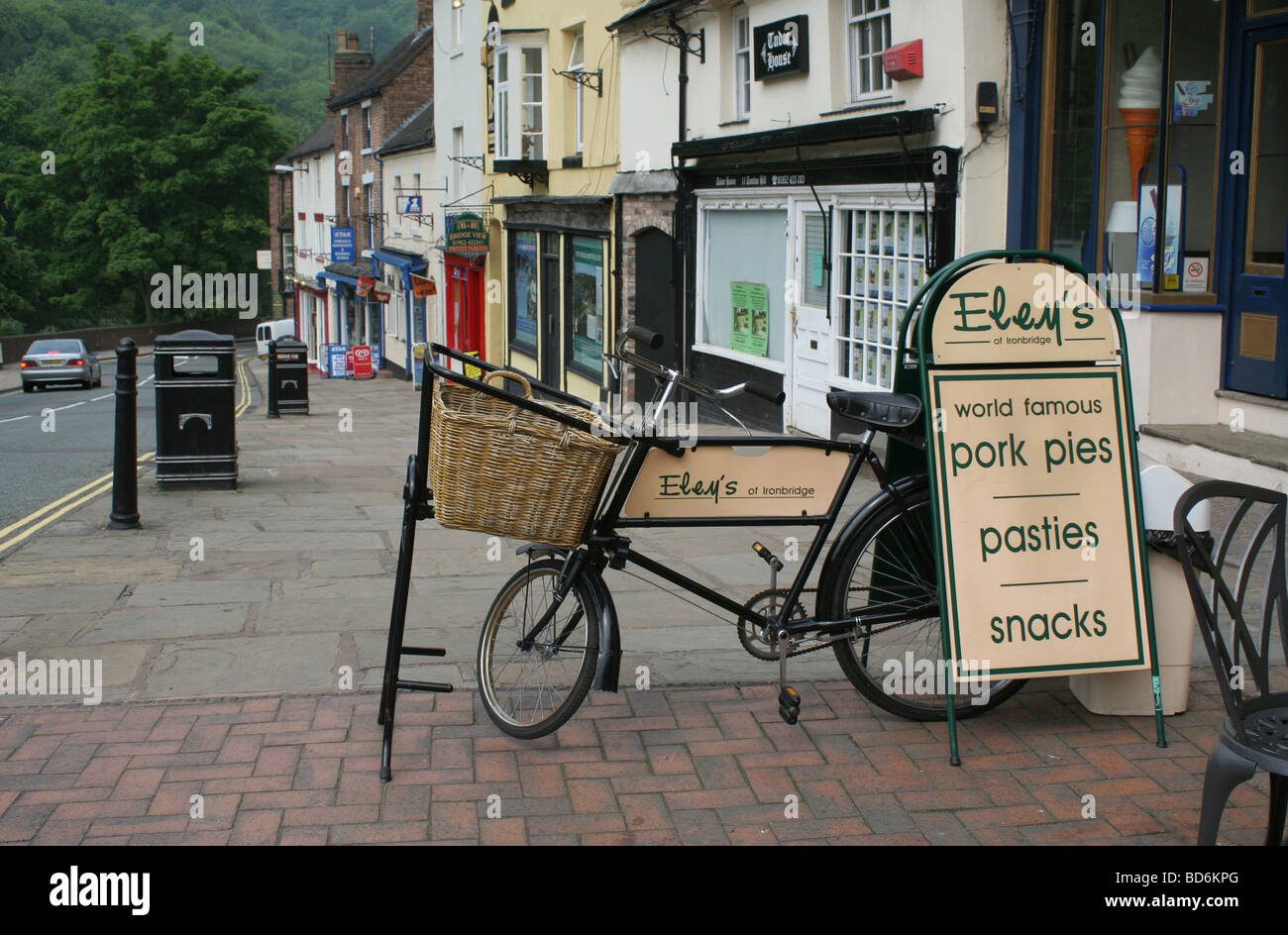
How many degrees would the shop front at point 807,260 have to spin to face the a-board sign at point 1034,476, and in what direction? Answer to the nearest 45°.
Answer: approximately 45° to its left

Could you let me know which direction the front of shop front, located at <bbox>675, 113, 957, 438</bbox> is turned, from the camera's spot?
facing the viewer and to the left of the viewer

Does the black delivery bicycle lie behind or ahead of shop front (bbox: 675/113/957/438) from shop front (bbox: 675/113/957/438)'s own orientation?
ahead

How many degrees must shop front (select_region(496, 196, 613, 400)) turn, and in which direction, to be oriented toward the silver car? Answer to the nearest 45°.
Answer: approximately 90° to its right

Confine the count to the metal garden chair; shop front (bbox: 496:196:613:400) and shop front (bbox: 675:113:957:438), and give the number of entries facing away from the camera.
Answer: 0

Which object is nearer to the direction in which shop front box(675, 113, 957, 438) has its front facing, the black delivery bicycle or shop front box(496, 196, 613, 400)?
the black delivery bicycle

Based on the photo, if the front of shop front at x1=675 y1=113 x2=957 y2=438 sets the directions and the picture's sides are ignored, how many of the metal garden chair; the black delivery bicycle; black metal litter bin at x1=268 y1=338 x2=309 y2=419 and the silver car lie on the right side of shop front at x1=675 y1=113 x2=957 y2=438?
2

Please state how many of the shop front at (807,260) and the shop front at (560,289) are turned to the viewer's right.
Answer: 0

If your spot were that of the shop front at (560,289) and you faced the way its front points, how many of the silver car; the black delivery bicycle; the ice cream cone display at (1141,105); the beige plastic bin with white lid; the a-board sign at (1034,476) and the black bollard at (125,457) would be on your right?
1

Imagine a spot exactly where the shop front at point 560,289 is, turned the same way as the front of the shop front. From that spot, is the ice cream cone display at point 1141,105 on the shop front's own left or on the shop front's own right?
on the shop front's own left

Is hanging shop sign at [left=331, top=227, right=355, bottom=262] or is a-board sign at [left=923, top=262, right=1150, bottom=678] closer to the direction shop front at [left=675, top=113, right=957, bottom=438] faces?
the a-board sign

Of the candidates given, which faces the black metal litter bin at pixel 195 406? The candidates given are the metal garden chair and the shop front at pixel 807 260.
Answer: the shop front

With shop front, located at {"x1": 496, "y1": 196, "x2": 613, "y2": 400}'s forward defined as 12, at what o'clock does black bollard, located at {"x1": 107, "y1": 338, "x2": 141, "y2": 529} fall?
The black bollard is roughly at 11 o'clock from the shop front.
